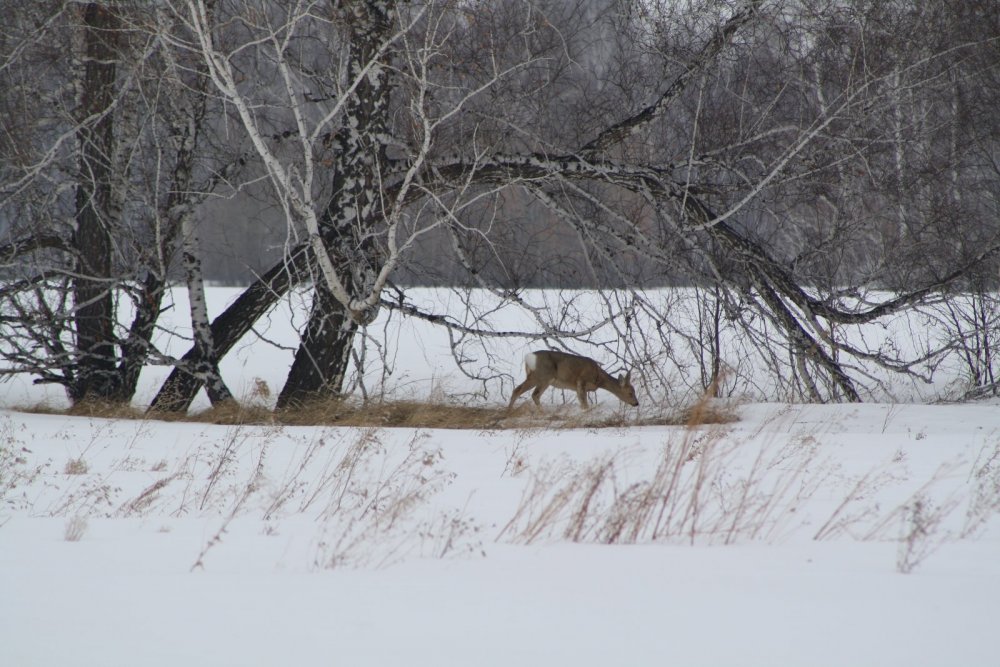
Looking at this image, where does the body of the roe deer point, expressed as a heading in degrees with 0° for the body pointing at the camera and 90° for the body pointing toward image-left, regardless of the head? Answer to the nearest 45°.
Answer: approximately 270°

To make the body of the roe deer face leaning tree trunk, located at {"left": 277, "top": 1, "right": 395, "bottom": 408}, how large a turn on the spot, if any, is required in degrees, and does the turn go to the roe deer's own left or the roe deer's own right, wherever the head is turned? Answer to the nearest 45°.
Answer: approximately 135° to the roe deer's own right

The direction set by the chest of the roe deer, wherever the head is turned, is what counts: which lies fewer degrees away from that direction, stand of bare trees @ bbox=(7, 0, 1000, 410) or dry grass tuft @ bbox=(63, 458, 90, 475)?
the stand of bare trees

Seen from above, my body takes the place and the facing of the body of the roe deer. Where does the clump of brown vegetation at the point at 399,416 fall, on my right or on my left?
on my right

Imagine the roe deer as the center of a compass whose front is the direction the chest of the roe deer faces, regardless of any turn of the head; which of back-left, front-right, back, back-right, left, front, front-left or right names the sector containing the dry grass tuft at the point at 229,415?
back-right

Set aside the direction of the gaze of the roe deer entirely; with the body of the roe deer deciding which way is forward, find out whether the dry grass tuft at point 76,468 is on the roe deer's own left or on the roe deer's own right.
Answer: on the roe deer's own right
